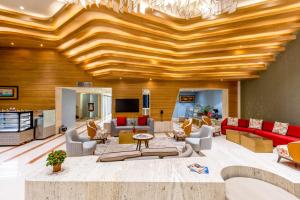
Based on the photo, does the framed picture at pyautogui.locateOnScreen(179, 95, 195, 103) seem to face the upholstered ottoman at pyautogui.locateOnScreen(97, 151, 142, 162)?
yes

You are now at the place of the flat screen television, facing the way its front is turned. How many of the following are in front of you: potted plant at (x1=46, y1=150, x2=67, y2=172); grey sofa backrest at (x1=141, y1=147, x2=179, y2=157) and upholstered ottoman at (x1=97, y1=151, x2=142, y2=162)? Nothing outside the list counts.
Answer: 3

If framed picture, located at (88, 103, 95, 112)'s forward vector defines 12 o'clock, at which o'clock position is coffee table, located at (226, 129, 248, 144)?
The coffee table is roughly at 11 o'clock from the framed picture.

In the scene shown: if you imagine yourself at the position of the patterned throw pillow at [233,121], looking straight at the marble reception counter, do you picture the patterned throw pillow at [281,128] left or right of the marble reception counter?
left

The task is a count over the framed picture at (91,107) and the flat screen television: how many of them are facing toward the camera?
2

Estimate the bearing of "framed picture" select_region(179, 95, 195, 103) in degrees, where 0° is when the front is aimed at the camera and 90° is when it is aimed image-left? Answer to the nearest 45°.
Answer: approximately 0°
